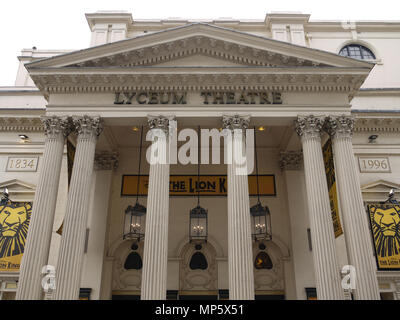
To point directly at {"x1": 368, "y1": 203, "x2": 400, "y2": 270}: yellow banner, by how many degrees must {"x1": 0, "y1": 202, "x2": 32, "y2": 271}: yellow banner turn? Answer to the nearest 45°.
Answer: approximately 45° to its left

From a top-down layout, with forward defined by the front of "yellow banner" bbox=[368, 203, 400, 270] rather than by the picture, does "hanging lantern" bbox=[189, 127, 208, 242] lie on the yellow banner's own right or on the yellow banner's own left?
on the yellow banner's own right

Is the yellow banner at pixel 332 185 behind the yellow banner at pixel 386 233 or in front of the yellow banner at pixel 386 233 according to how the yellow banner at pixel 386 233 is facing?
in front

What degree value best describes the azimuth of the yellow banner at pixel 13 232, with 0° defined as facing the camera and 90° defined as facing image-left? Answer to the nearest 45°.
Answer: approximately 0°

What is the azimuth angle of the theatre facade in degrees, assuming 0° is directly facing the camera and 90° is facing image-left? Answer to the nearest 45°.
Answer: approximately 0°

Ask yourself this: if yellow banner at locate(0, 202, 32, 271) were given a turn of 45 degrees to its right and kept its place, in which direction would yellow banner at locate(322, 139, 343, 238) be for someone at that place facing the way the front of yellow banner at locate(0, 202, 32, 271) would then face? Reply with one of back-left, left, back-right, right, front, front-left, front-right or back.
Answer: left

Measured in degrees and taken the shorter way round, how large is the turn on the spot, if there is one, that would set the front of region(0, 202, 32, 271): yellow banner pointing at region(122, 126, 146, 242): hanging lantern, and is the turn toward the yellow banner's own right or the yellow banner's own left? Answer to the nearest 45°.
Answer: approximately 45° to the yellow banner's own left

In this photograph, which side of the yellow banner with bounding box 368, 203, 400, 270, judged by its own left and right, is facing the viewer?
front

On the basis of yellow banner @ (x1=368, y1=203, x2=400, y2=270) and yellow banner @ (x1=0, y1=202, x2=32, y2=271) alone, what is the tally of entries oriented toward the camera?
2
